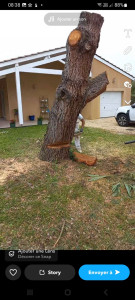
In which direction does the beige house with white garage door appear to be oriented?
toward the camera

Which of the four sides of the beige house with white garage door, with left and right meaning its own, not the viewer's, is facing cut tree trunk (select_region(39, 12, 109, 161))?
front
